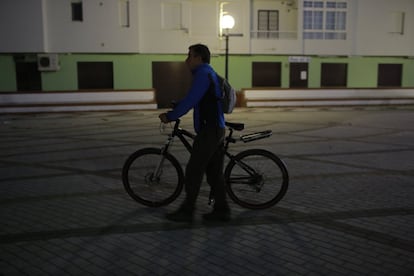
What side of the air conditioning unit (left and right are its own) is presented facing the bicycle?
front

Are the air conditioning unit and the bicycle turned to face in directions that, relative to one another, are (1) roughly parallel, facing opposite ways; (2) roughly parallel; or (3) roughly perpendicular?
roughly perpendicular

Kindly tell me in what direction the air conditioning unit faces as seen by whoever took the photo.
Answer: facing the viewer

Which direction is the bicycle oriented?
to the viewer's left

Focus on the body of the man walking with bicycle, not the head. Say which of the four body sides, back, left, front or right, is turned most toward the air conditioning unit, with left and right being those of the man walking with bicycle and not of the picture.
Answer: right

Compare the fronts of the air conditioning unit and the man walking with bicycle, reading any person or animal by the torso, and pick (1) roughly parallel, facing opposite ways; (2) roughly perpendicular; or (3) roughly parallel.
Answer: roughly perpendicular

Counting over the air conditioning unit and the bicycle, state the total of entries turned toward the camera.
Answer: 1

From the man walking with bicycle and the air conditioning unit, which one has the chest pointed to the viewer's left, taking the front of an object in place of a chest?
the man walking with bicycle

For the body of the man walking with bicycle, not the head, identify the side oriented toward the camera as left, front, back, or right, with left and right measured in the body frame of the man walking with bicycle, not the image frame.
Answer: left

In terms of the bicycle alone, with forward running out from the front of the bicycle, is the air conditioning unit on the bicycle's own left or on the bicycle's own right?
on the bicycle's own right

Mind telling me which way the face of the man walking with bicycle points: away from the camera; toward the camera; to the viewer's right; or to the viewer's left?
to the viewer's left

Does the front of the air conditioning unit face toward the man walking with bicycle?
yes

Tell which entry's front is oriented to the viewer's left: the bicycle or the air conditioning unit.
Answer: the bicycle
